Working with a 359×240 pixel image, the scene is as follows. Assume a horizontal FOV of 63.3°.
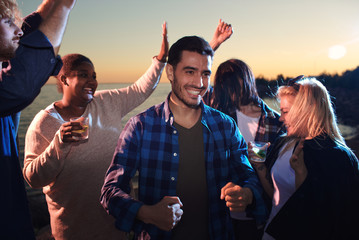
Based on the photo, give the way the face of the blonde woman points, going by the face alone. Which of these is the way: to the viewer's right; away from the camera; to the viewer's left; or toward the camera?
to the viewer's left

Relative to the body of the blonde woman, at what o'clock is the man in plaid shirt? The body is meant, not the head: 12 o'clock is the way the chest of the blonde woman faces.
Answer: The man in plaid shirt is roughly at 12 o'clock from the blonde woman.

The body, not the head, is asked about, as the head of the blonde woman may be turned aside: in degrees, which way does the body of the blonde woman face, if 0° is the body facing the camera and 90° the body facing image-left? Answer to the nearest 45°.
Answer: approximately 45°
